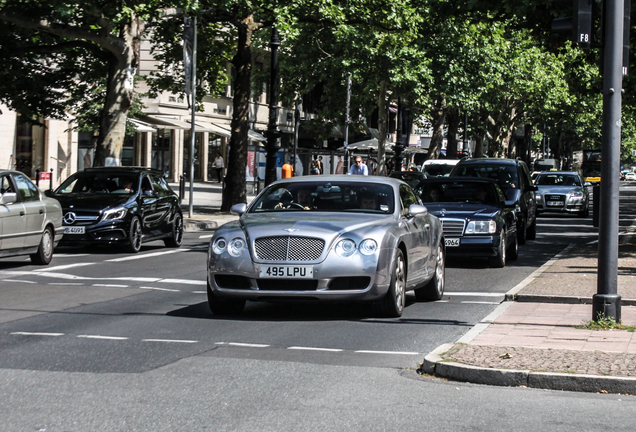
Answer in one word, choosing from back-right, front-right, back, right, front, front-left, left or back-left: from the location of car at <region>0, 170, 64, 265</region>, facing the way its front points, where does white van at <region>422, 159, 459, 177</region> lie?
back

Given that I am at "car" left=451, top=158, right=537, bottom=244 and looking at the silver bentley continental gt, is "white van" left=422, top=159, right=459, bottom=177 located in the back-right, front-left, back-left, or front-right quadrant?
back-right

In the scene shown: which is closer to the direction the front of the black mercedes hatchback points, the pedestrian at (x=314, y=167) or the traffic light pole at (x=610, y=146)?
the traffic light pole

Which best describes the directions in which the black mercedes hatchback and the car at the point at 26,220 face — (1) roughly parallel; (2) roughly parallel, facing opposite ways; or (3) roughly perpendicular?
roughly parallel

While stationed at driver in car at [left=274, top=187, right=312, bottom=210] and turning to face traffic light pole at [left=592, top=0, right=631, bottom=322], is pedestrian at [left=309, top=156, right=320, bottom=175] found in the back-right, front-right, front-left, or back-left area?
back-left

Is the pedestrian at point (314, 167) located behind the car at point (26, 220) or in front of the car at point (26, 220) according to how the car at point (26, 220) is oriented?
behind

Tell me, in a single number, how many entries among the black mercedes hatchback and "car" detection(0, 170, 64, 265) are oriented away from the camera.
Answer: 0

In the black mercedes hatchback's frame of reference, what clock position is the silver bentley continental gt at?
The silver bentley continental gt is roughly at 10 o'clock from the black mercedes hatchback.

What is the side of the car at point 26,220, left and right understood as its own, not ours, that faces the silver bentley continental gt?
left

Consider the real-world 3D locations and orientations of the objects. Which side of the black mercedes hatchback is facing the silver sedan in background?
back

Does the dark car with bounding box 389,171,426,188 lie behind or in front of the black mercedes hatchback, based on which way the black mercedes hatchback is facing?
behind

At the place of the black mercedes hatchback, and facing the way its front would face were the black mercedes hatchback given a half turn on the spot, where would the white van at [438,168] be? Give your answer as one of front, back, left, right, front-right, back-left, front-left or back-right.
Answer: front

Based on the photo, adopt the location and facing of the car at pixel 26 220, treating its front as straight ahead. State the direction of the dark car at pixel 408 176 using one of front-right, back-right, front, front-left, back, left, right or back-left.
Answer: back

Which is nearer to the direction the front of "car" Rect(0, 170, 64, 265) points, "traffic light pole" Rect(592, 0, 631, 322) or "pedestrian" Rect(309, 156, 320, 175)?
the traffic light pole
